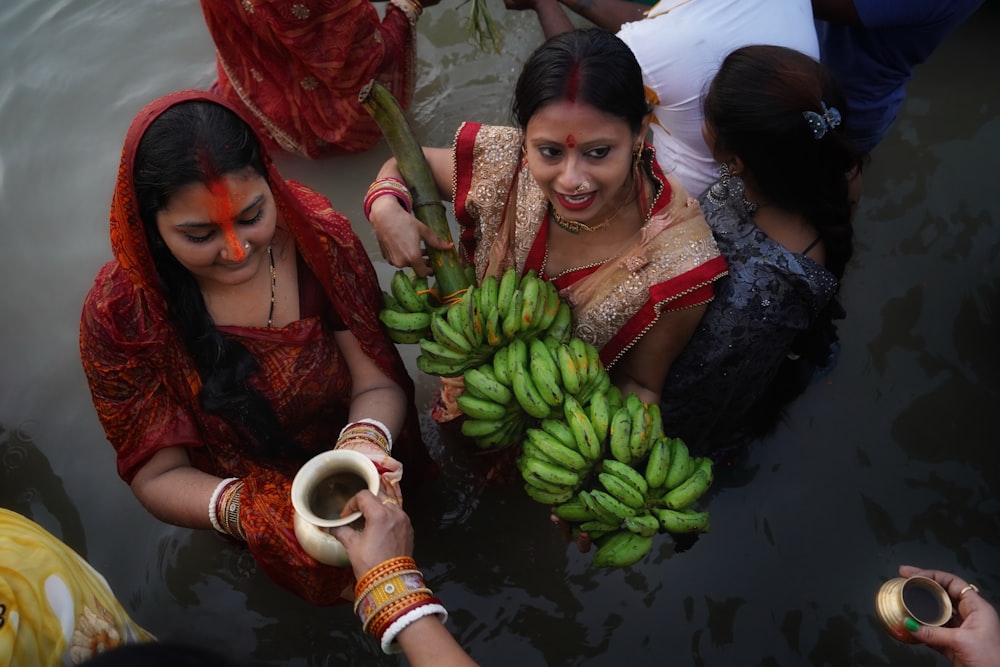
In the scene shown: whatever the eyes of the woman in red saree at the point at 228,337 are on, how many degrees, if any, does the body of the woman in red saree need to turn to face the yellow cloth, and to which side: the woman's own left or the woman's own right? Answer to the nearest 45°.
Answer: approximately 90° to the woman's own right

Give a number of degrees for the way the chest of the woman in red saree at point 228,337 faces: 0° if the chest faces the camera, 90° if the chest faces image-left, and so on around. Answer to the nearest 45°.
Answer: approximately 315°

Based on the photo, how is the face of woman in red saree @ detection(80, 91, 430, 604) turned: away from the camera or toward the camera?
toward the camera

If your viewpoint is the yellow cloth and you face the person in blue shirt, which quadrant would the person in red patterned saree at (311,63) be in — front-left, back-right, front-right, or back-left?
front-left

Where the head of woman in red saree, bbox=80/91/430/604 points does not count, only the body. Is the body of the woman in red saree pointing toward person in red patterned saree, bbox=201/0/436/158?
no
